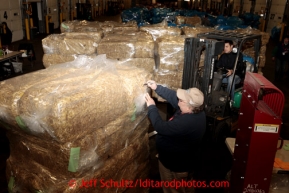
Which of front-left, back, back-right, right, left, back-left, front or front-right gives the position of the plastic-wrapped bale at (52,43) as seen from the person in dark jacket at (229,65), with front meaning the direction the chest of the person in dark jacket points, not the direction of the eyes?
front-right

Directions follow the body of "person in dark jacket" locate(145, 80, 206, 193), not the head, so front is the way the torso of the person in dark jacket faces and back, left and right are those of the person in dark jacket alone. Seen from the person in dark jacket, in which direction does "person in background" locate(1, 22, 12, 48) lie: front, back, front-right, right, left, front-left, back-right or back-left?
front-right

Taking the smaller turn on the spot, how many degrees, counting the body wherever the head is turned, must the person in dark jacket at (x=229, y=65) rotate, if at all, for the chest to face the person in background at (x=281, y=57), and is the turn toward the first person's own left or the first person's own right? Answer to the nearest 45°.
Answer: approximately 135° to the first person's own right

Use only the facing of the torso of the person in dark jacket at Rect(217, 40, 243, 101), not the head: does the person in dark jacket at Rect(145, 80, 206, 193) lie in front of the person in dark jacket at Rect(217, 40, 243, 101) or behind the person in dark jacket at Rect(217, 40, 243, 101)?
in front

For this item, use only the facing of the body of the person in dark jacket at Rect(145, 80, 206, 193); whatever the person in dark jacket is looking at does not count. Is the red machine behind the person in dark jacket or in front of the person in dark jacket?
behind

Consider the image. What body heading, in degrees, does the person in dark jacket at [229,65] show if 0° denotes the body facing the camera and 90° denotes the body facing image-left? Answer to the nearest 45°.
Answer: approximately 45°

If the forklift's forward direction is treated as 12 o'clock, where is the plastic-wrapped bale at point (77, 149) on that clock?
The plastic-wrapped bale is roughly at 11 o'clock from the forklift.

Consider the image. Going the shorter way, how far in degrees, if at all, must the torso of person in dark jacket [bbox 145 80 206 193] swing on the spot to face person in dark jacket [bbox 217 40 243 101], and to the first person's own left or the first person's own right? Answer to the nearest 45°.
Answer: approximately 90° to the first person's own right

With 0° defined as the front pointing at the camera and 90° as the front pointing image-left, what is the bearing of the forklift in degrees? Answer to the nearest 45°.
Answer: approximately 45°

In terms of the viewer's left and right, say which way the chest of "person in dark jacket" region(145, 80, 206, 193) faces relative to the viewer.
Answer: facing to the left of the viewer
